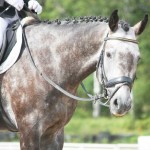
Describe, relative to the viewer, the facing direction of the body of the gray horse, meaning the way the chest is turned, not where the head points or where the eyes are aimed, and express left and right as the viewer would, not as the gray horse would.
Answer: facing the viewer and to the right of the viewer
